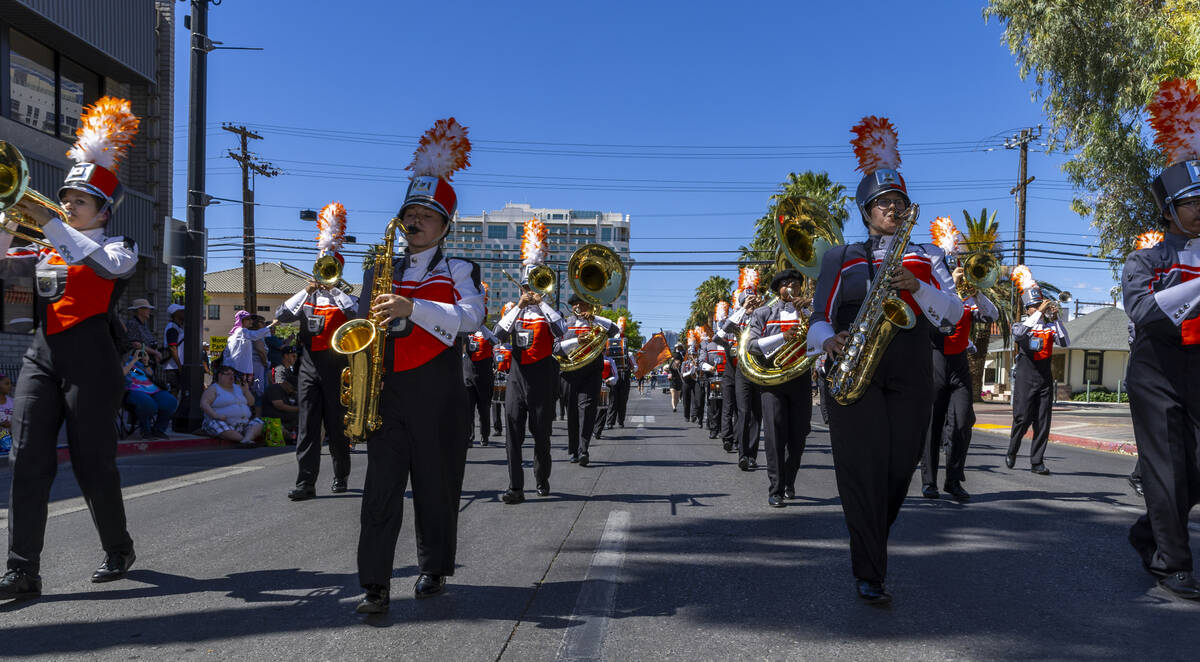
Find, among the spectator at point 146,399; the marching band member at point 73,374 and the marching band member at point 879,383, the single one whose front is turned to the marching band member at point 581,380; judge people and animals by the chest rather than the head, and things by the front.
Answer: the spectator

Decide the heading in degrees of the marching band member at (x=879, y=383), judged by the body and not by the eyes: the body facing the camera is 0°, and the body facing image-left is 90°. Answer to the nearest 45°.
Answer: approximately 0°

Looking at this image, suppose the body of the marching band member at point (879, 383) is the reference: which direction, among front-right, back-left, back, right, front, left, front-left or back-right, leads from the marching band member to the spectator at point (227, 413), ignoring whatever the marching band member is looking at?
back-right

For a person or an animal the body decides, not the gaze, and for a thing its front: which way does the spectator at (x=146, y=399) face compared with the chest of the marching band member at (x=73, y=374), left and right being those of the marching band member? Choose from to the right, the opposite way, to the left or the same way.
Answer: to the left

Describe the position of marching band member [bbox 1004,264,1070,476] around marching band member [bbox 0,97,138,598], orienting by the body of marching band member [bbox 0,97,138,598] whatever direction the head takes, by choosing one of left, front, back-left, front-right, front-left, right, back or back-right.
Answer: back-left

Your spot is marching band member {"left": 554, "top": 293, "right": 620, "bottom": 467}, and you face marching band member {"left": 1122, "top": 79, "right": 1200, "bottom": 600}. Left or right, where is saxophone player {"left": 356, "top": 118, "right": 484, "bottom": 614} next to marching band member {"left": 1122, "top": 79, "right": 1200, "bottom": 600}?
right

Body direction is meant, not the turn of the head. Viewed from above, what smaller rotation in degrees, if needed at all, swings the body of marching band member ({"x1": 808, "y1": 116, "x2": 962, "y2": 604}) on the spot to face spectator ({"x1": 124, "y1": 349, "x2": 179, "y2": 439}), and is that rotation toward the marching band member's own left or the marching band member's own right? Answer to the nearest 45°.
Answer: approximately 135° to the marching band member's own right

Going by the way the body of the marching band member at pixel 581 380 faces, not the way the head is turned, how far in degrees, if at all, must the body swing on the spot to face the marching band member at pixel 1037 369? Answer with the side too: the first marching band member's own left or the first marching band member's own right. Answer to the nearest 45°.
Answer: approximately 90° to the first marching band member's own left

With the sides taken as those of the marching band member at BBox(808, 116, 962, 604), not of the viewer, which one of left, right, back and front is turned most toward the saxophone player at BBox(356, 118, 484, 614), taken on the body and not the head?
right

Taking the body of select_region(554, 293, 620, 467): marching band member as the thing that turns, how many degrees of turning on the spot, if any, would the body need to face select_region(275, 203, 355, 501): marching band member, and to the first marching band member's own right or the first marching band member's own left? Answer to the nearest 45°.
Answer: approximately 45° to the first marching band member's own right

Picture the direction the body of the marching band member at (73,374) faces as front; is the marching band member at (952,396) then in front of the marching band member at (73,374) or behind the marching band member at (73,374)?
behind

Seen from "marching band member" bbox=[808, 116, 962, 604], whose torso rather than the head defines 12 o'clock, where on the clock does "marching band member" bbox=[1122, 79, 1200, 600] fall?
"marching band member" bbox=[1122, 79, 1200, 600] is roughly at 8 o'clock from "marching band member" bbox=[808, 116, 962, 604].

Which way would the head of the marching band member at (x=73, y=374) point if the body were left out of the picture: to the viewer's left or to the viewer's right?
to the viewer's left

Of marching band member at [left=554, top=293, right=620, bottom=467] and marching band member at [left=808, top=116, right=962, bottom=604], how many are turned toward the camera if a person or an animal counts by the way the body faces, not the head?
2

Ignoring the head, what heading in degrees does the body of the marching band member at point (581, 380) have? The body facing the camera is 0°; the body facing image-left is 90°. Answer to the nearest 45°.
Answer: approximately 0°
